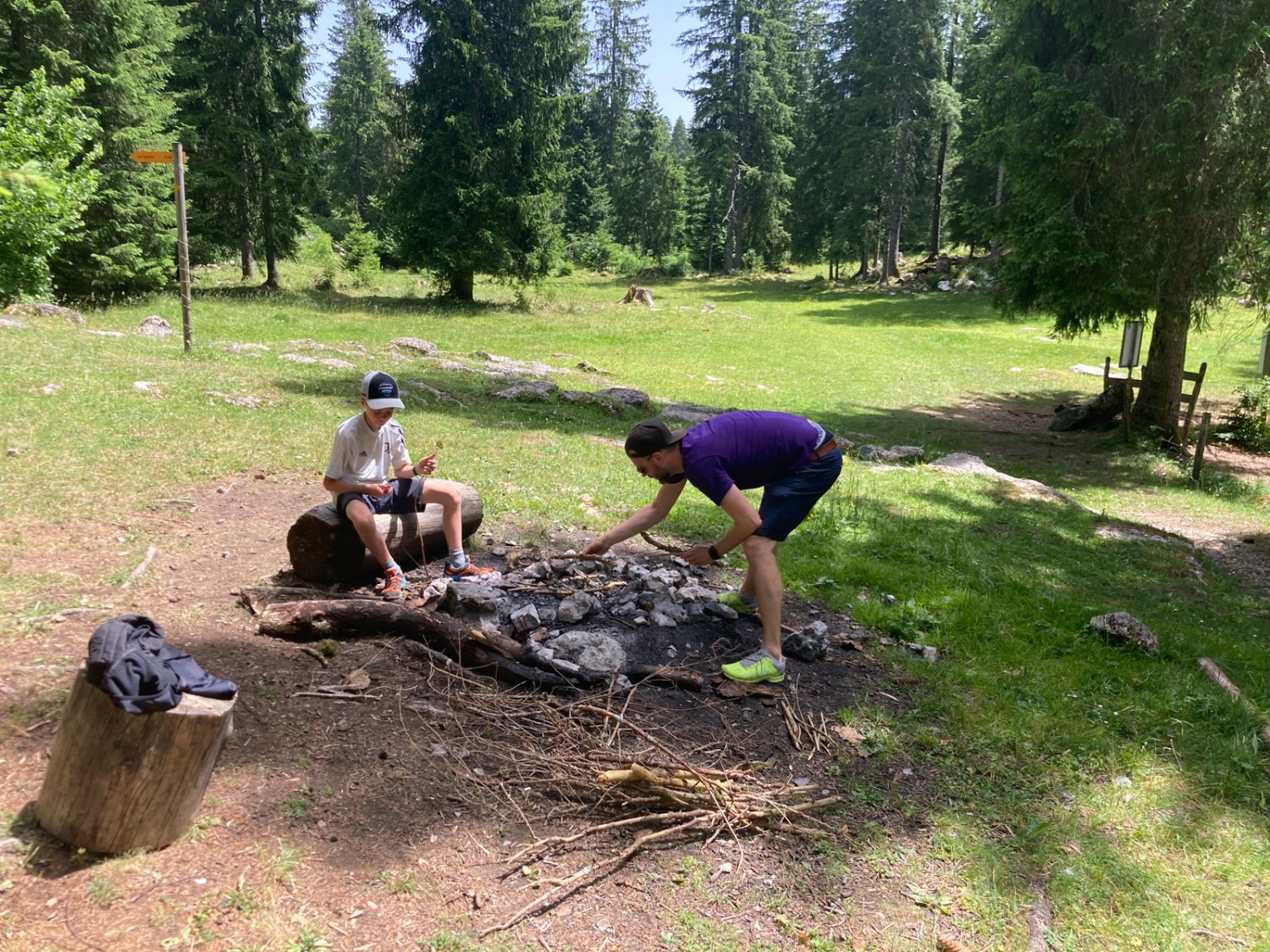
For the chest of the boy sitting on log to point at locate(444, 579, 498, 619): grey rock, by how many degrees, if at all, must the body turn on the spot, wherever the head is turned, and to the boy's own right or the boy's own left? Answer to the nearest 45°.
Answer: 0° — they already face it

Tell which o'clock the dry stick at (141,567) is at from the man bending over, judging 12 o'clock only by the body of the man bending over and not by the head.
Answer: The dry stick is roughly at 12 o'clock from the man bending over.

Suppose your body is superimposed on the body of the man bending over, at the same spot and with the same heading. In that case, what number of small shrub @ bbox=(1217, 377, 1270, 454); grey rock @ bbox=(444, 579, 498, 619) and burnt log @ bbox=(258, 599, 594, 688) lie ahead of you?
2

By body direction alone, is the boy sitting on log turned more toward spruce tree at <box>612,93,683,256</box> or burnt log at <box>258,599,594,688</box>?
the burnt log

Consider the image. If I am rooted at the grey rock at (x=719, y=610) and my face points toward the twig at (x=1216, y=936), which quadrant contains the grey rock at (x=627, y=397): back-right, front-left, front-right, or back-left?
back-left

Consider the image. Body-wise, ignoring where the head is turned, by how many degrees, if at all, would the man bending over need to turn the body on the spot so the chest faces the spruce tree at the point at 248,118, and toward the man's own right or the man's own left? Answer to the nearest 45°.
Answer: approximately 45° to the man's own right

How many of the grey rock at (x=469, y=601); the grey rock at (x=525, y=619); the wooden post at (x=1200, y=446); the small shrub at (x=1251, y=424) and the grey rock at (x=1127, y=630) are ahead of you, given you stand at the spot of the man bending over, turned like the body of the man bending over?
2

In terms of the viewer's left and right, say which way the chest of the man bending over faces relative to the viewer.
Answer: facing to the left of the viewer

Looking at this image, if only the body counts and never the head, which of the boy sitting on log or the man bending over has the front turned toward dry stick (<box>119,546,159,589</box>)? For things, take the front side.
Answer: the man bending over

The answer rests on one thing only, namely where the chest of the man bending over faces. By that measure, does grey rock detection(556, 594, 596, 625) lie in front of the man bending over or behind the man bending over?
in front

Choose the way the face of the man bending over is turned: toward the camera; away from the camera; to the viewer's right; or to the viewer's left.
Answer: to the viewer's left

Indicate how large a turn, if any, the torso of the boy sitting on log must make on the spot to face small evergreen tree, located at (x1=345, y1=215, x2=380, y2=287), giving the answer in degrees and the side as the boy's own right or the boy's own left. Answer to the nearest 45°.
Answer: approximately 135° to the boy's own left

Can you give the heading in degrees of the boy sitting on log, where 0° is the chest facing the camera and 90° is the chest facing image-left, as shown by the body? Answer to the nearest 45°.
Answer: approximately 315°

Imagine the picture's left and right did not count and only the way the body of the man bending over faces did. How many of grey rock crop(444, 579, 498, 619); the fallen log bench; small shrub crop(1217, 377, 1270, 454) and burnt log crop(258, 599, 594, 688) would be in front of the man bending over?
3

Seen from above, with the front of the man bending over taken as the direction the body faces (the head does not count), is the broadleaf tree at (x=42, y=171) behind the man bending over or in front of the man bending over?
in front

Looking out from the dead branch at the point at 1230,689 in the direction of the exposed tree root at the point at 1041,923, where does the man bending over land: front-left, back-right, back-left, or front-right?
front-right

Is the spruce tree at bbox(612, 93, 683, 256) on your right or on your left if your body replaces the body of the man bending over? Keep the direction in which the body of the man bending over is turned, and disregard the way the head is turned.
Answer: on your right

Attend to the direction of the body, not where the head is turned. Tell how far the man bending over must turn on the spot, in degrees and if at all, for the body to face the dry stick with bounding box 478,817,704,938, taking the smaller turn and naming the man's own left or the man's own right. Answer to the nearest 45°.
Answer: approximately 90° to the man's own left
